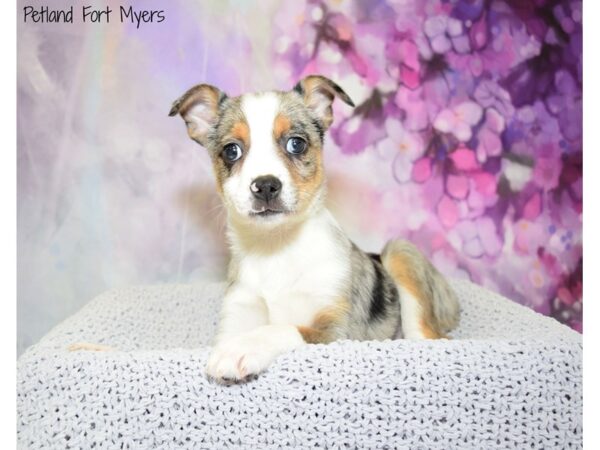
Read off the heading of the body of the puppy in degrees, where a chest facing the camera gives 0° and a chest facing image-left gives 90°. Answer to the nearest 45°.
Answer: approximately 45°
